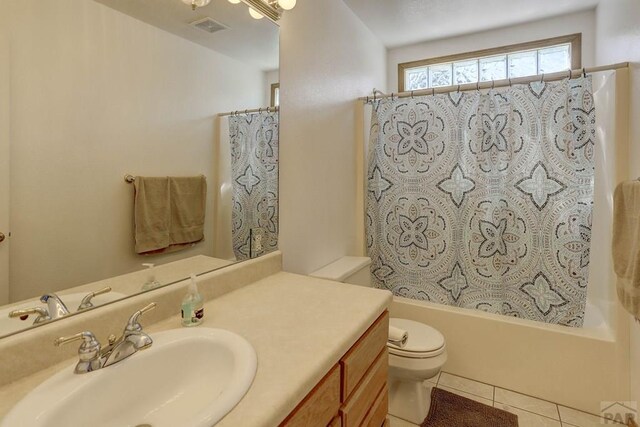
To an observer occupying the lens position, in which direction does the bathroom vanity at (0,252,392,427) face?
facing the viewer and to the right of the viewer

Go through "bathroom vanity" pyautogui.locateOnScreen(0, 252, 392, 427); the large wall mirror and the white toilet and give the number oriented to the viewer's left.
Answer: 0

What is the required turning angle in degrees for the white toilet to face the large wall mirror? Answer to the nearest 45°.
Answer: approximately 90° to its right

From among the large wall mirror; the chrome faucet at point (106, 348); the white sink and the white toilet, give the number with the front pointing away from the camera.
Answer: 0

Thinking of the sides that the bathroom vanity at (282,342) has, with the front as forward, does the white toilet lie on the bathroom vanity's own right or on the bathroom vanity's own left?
on the bathroom vanity's own left

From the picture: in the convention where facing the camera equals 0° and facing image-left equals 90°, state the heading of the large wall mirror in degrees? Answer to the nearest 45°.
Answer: approximately 315°

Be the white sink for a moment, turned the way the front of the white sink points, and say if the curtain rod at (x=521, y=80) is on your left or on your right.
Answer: on your left

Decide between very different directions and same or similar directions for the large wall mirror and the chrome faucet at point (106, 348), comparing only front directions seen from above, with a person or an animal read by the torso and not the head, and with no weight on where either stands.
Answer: same or similar directions

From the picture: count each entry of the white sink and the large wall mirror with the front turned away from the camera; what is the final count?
0

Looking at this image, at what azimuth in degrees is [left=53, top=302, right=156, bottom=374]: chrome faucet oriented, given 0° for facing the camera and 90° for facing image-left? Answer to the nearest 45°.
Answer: approximately 315°

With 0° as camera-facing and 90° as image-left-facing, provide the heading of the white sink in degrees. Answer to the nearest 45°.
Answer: approximately 315°

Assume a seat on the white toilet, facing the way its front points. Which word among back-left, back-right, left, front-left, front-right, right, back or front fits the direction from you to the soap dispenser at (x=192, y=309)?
right

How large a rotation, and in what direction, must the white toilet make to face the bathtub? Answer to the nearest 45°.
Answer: approximately 45° to its left
